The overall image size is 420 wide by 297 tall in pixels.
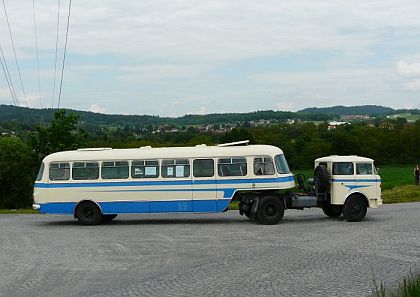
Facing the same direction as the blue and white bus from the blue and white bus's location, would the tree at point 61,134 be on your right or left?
on your left

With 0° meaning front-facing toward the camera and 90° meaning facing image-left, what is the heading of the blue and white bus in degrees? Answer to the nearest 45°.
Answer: approximately 270°
